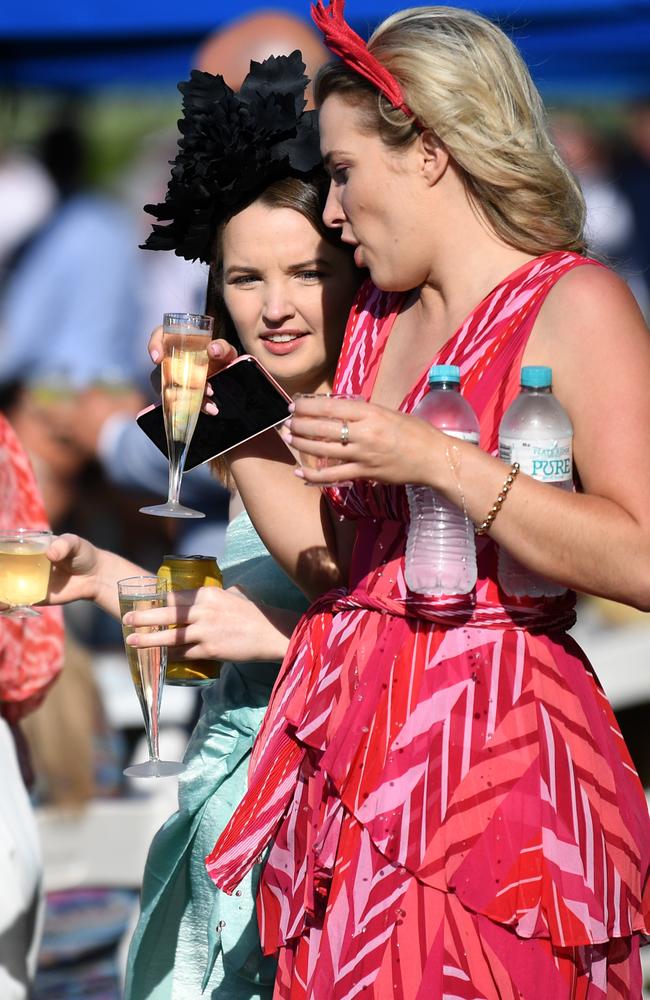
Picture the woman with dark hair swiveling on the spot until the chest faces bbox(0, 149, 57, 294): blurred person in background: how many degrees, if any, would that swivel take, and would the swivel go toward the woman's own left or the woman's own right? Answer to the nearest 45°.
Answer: approximately 135° to the woman's own right

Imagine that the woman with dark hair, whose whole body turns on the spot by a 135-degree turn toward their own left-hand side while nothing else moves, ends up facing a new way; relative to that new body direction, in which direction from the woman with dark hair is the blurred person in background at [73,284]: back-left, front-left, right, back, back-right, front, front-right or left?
left

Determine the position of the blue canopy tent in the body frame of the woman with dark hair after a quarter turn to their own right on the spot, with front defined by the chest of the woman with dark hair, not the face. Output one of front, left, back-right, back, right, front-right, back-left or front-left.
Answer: front-right

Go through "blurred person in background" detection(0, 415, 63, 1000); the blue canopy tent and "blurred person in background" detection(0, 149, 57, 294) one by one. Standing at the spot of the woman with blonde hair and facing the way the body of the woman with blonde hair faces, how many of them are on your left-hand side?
0

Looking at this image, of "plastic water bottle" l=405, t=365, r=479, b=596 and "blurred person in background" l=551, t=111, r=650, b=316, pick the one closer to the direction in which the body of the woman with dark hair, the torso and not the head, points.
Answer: the plastic water bottle

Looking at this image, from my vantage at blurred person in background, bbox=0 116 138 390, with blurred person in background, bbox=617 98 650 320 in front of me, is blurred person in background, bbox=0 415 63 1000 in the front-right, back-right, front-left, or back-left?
front-right

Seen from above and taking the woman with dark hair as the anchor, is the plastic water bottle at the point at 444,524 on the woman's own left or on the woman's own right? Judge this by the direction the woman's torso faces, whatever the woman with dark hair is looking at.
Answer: on the woman's own left

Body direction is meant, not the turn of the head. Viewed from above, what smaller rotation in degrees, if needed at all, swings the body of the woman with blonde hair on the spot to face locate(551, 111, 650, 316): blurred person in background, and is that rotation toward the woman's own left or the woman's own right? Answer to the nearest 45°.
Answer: approximately 135° to the woman's own right

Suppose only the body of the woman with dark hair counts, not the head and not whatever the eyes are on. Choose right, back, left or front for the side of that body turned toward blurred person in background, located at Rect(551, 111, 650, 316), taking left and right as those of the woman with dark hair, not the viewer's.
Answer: back

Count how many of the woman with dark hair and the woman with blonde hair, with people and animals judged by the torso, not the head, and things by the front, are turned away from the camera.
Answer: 0

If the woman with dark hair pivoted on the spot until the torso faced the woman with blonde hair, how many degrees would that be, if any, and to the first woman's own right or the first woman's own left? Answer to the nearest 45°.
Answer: approximately 90° to the first woman's own left

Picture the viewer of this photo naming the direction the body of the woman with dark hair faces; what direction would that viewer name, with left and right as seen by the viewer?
facing the viewer and to the left of the viewer

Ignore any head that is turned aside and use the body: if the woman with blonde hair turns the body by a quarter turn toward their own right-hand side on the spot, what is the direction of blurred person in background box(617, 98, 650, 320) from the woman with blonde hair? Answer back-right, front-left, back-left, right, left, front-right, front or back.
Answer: front-right

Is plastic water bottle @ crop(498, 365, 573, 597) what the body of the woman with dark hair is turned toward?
no

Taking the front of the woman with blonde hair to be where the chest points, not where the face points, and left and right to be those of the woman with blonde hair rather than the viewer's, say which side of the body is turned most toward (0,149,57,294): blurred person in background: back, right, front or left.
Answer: right

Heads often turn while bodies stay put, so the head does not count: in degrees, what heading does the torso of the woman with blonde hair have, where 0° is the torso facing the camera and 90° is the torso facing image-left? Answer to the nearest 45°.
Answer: approximately 45°

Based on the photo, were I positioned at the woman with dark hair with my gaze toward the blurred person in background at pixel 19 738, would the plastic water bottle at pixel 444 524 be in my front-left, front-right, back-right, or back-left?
back-left

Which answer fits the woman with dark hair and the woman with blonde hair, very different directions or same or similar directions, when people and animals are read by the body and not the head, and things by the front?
same or similar directions
